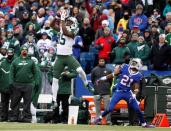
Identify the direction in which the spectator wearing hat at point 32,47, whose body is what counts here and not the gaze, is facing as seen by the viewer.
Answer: toward the camera

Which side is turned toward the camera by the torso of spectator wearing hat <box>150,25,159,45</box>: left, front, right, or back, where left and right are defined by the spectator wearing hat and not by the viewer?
front

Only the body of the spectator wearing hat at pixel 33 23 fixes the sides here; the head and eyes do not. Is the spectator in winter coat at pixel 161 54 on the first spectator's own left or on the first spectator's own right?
on the first spectator's own left

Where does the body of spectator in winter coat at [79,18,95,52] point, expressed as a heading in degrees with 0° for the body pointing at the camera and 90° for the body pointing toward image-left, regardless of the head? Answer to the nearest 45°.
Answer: approximately 0°

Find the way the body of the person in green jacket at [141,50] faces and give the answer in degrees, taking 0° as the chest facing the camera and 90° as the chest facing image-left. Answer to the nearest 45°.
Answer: approximately 0°
